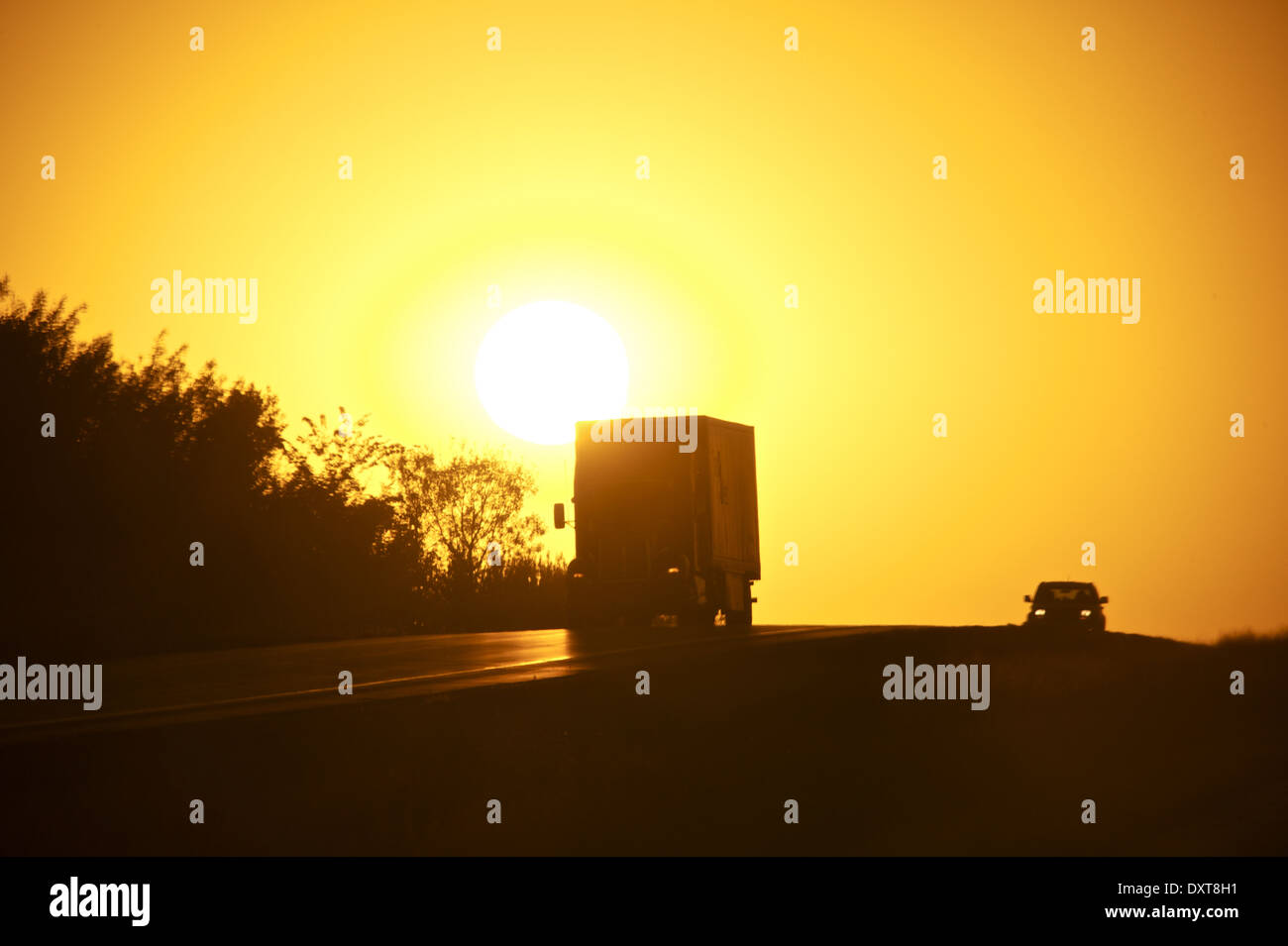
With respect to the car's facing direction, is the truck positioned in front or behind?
in front

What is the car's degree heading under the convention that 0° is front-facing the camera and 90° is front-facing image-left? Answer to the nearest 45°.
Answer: approximately 0°
